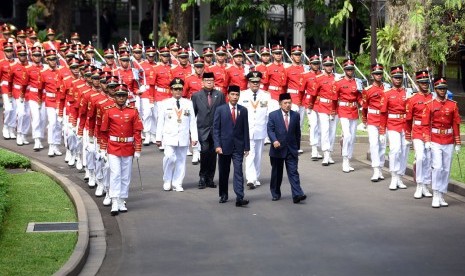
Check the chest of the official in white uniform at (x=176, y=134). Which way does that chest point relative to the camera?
toward the camera

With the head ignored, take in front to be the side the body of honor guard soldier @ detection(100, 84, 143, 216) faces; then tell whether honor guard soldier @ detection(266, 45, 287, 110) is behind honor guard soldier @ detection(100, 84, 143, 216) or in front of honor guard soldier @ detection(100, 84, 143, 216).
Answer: behind

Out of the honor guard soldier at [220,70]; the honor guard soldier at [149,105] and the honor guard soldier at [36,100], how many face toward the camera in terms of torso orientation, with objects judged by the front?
3

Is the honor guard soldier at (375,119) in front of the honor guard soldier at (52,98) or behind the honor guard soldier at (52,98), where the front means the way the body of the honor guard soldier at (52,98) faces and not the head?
in front

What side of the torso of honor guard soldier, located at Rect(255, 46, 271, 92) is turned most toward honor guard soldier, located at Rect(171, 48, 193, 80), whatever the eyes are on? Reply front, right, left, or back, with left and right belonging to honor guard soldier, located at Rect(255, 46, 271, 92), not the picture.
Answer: right

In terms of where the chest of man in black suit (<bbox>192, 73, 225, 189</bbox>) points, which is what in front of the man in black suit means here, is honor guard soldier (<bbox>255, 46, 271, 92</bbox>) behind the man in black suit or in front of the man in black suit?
behind

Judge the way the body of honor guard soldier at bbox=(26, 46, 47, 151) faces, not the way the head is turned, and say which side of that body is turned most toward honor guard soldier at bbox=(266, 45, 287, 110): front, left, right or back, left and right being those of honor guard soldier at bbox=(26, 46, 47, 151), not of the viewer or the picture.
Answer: left

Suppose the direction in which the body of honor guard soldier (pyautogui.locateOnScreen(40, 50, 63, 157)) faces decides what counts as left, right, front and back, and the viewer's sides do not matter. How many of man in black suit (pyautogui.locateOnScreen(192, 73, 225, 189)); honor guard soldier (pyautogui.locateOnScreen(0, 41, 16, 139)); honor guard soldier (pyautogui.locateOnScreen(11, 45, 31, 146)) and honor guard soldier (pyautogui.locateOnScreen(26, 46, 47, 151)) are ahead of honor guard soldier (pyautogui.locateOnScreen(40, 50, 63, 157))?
1

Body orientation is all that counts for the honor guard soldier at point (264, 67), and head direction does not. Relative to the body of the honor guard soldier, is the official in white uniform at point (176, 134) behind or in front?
in front

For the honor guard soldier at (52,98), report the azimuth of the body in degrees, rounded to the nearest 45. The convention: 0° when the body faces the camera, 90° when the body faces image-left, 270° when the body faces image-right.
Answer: approximately 315°

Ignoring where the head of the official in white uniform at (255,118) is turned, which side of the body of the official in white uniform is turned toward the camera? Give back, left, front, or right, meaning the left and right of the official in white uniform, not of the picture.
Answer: front
